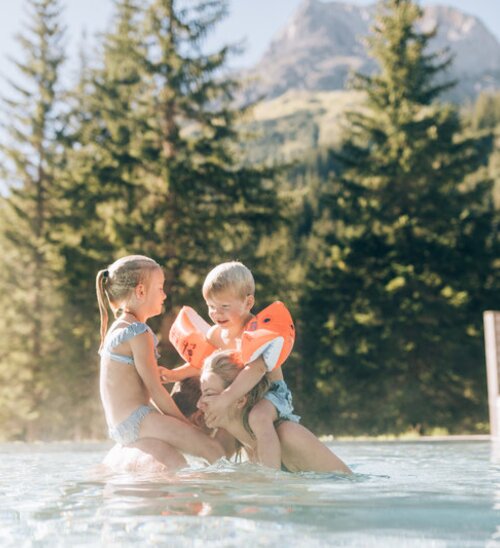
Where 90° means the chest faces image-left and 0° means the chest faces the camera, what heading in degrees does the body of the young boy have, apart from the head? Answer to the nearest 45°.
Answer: approximately 45°

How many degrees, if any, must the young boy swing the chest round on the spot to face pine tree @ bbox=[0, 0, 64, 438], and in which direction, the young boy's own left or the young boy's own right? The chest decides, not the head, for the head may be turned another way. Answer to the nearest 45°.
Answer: approximately 135° to the young boy's own right

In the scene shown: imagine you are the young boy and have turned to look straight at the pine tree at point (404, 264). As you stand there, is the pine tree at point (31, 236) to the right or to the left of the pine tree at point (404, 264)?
left

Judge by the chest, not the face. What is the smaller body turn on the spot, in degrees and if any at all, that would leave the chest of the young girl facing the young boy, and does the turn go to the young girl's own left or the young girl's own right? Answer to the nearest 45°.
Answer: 0° — they already face them

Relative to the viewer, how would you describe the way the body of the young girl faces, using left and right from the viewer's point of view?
facing to the right of the viewer

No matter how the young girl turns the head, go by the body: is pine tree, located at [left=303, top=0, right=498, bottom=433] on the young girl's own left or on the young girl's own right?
on the young girl's own left

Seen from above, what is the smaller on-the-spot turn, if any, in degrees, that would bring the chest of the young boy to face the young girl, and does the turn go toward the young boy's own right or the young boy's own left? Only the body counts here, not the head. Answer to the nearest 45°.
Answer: approximately 45° to the young boy's own right

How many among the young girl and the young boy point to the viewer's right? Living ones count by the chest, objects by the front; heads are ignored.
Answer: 1

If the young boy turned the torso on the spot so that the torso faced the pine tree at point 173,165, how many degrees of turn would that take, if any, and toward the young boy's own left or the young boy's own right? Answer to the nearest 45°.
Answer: approximately 135° to the young boy's own right

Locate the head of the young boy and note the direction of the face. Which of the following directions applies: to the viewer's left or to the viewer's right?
to the viewer's left
